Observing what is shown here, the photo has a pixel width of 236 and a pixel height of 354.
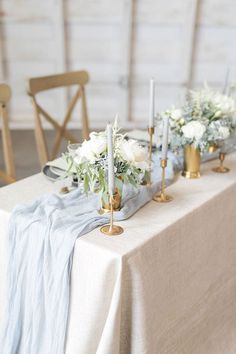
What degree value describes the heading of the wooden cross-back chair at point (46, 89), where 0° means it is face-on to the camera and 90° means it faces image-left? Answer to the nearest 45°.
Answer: approximately 315°

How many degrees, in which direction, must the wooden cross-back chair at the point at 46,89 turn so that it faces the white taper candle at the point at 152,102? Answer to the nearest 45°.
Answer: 0° — it already faces it

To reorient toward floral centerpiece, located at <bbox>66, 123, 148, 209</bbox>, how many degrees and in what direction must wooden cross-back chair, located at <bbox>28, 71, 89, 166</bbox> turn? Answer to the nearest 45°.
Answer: approximately 45° to its right

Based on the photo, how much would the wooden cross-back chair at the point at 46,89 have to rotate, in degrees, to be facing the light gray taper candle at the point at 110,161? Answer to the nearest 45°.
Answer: approximately 45° to its right

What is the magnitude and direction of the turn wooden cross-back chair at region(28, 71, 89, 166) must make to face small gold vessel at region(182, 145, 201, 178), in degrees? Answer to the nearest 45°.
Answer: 0° — it already faces it

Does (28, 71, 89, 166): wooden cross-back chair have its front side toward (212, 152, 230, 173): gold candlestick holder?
yes

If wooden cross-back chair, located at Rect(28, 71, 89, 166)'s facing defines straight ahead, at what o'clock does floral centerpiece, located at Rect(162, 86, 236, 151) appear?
The floral centerpiece is roughly at 12 o'clock from the wooden cross-back chair.
